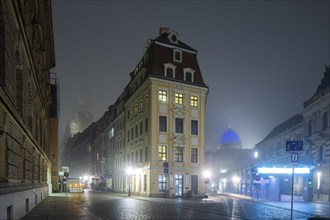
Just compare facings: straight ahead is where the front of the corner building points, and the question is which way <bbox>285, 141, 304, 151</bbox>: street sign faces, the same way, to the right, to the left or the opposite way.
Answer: the same way

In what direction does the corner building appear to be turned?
toward the camera

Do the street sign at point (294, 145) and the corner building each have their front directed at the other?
no

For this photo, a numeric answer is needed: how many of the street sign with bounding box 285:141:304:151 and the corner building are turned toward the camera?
2

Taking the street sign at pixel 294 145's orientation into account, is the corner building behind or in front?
behind

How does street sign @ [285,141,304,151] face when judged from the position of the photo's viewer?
facing the viewer

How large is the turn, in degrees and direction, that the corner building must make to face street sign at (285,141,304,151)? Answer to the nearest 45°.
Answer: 0° — it already faces it
